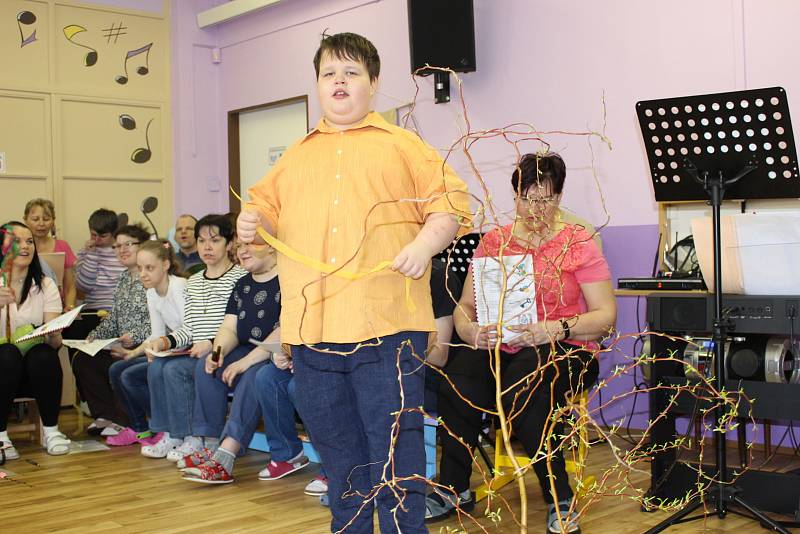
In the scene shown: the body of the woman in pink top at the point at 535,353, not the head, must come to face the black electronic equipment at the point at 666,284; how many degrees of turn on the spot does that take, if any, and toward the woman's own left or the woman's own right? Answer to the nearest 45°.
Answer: approximately 135° to the woman's own left

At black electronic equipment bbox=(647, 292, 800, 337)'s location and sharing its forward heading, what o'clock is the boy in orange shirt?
The boy in orange shirt is roughly at 1 o'clock from the black electronic equipment.

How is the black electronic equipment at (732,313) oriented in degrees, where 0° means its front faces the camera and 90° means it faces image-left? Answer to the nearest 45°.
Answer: approximately 0°

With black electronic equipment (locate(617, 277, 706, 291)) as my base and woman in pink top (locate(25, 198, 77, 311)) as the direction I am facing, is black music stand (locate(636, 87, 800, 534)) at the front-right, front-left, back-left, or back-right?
back-left

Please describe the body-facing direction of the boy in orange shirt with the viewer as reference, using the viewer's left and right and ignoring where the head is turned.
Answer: facing the viewer

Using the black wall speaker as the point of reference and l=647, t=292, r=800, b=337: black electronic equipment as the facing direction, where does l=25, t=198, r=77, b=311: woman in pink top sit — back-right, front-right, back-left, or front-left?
back-right

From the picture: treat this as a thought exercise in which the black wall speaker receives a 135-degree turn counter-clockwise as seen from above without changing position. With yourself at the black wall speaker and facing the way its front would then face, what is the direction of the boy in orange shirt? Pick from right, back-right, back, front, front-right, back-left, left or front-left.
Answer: back-right

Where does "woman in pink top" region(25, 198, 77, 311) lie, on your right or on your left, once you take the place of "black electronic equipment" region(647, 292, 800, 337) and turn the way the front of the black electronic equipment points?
on your right
